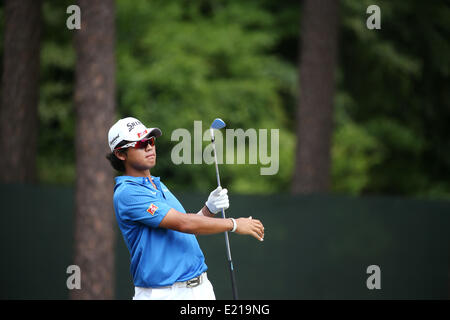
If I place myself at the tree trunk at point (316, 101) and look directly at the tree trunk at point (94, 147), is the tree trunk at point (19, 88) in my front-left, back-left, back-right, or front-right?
front-right

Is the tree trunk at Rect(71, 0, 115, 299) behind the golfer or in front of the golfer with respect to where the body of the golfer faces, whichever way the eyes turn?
behind

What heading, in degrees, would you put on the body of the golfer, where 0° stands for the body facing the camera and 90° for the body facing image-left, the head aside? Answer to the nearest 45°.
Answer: approximately 315°

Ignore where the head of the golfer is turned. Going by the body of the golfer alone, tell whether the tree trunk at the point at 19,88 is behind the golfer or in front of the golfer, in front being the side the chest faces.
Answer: behind

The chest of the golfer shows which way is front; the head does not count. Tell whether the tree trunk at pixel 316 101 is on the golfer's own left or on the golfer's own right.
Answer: on the golfer's own left
